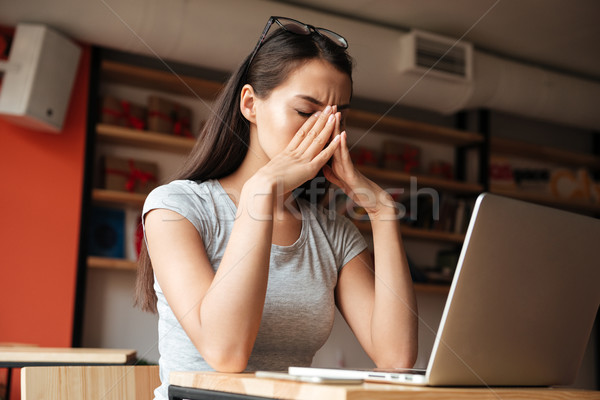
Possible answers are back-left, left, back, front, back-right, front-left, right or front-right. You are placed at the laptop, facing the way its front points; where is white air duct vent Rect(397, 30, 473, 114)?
front-right

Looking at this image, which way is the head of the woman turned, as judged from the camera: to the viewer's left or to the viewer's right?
to the viewer's right

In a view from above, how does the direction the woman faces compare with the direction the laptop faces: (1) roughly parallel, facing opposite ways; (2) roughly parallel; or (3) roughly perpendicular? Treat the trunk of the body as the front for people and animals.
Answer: roughly parallel, facing opposite ways

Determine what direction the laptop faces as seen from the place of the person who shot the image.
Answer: facing away from the viewer and to the left of the viewer

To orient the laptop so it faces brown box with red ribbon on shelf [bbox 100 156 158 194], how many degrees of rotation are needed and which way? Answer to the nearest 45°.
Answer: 0° — it already faces it

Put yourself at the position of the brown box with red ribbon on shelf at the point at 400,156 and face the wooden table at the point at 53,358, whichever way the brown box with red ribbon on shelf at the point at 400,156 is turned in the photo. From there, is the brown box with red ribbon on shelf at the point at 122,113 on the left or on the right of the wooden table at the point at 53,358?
right

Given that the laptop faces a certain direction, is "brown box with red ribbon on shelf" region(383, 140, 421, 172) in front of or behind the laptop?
in front

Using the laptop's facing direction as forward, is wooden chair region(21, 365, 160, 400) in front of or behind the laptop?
in front

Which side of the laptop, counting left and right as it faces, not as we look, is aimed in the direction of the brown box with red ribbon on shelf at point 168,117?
front

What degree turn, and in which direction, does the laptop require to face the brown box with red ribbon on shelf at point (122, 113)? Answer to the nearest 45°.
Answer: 0° — it already faces it

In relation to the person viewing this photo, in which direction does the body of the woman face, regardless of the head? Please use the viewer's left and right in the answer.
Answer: facing the viewer and to the right of the viewer
